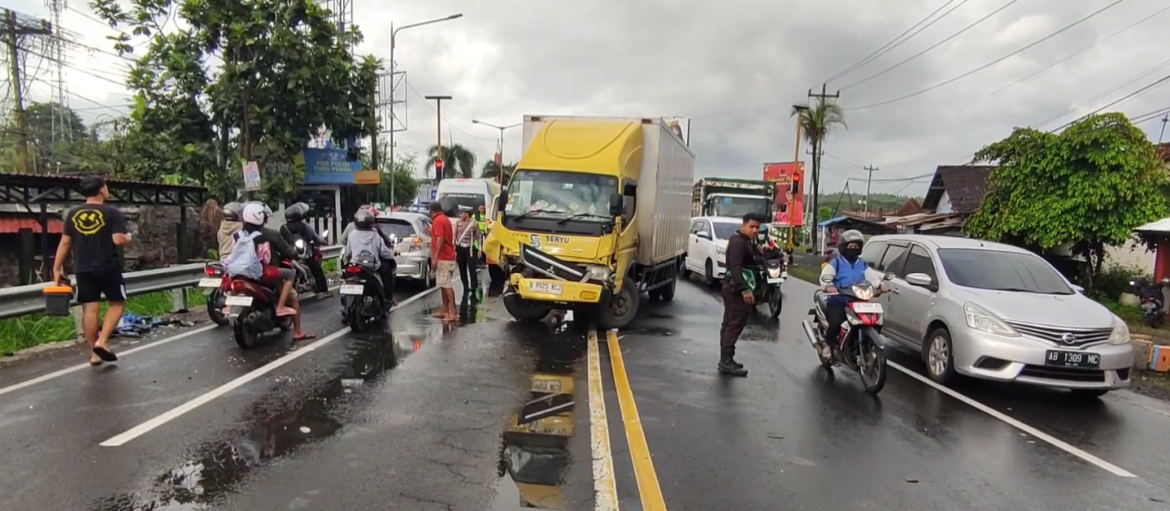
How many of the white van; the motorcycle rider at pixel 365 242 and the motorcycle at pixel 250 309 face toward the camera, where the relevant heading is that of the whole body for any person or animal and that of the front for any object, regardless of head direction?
0

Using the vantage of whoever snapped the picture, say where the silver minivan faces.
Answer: facing the viewer and to the right of the viewer

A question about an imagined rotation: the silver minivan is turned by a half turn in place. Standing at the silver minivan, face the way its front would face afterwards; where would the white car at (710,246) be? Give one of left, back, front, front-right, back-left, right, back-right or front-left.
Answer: front

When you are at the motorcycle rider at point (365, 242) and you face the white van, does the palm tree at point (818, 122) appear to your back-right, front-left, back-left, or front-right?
front-right

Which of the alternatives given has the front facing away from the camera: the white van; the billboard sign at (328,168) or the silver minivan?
the white van

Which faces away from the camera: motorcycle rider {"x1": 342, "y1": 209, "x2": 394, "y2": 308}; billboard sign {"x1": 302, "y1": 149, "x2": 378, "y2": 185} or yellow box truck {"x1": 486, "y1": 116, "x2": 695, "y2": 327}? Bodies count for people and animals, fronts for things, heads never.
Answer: the motorcycle rider

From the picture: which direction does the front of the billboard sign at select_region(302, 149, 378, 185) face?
toward the camera

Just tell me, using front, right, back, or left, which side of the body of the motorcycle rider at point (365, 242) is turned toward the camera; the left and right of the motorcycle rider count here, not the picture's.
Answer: back

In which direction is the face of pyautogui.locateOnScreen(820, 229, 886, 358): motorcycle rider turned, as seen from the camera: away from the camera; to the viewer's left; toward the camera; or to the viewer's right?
toward the camera

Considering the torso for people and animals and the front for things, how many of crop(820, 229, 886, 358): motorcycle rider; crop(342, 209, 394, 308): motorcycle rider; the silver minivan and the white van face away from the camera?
2

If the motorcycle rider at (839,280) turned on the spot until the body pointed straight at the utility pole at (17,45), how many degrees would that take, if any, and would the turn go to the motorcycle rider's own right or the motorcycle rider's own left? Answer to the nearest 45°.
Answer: approximately 135° to the motorcycle rider's own right

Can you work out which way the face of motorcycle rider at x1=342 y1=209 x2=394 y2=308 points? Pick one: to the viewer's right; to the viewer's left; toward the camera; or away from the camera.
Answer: away from the camera

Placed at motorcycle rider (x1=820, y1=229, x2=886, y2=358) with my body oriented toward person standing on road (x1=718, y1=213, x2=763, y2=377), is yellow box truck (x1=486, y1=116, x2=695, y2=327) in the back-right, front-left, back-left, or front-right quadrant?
front-right

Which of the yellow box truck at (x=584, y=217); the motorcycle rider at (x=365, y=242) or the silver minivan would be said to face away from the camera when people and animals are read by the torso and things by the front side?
the motorcycle rider

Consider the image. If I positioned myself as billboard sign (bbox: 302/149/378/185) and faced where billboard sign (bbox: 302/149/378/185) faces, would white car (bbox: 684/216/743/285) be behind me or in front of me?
in front

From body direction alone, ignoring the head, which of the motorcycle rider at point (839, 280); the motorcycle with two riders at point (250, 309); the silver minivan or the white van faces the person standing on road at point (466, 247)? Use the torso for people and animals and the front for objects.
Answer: the motorcycle with two riders

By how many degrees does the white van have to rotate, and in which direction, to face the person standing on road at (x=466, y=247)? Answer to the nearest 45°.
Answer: approximately 180°

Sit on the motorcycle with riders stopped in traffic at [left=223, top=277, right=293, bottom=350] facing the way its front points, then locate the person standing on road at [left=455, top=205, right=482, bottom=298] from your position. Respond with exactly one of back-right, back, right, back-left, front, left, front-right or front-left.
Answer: front
